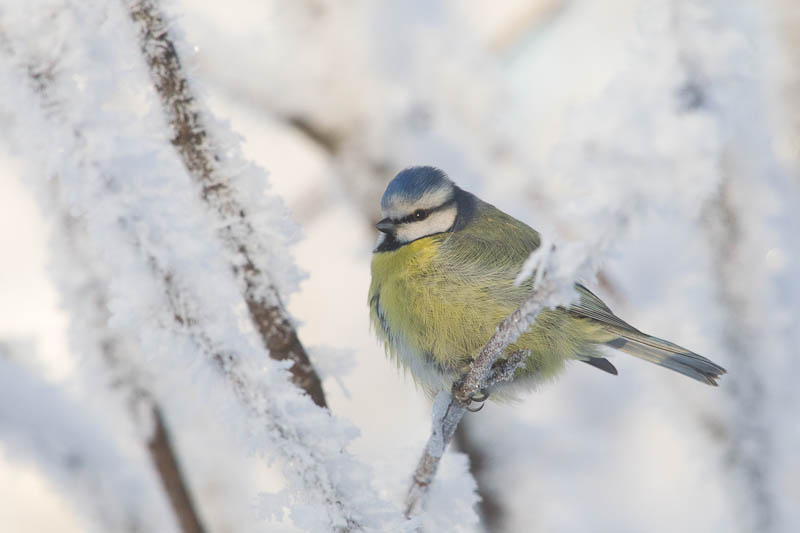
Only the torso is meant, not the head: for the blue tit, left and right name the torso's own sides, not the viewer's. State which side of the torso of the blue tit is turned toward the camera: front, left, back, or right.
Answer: left
